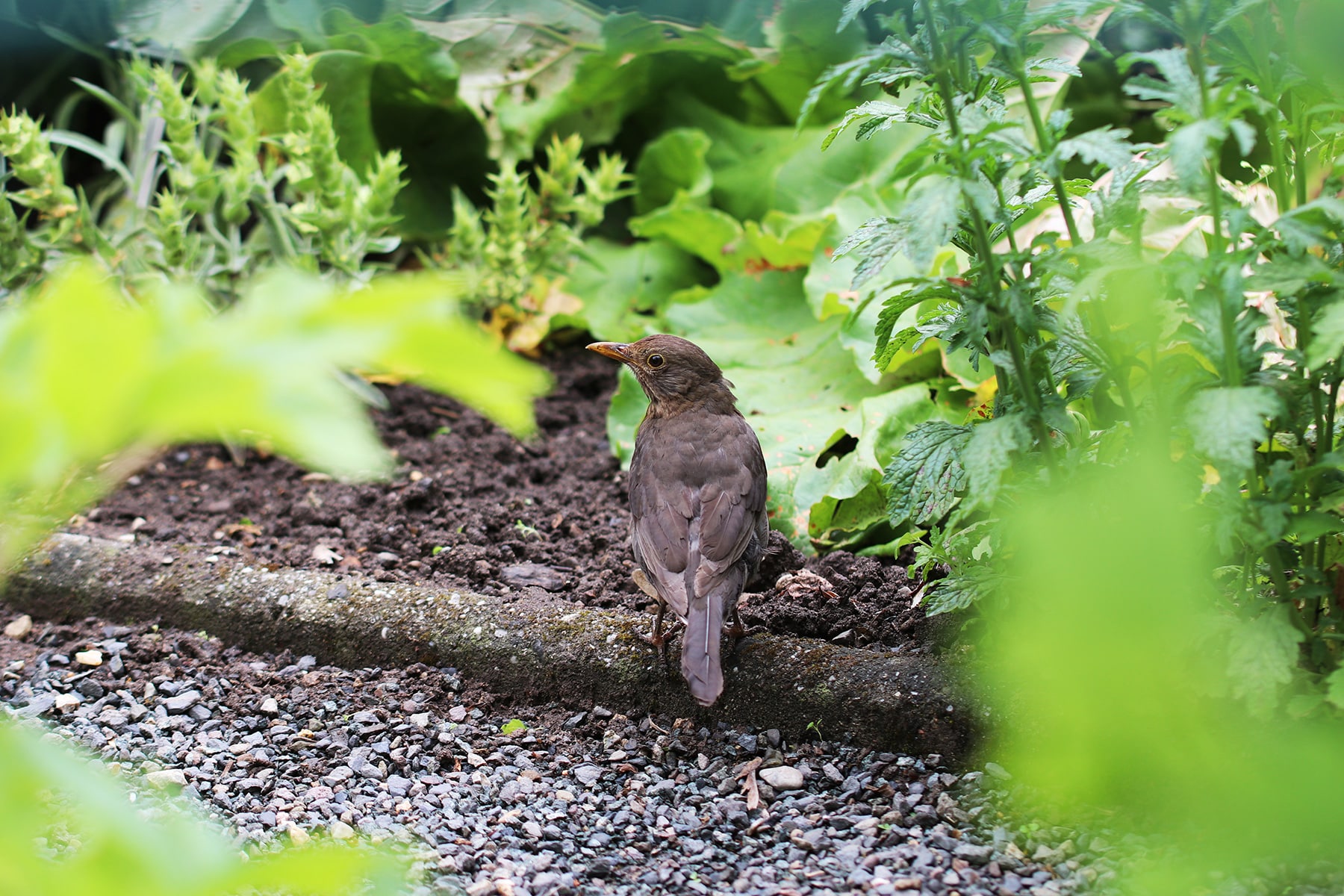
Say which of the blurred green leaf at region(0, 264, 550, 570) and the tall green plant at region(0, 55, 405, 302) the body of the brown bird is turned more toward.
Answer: the tall green plant

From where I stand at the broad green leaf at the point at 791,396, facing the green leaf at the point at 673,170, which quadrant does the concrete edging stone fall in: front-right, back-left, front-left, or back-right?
back-left

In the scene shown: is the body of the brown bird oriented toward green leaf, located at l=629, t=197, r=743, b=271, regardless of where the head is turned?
yes

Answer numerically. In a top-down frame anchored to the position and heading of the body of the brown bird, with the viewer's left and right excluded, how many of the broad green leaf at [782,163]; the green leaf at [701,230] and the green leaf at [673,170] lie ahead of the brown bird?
3

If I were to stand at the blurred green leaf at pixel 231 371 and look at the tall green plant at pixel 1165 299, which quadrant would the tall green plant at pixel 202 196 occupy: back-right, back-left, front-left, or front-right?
front-left

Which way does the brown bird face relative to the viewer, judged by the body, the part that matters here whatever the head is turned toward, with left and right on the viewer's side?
facing away from the viewer

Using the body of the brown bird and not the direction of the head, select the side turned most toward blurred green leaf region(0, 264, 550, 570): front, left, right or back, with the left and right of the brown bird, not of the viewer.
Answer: back

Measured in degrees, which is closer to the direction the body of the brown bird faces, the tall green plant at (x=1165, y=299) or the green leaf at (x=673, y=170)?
the green leaf

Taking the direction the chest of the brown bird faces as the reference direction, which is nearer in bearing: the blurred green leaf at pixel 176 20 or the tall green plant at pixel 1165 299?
the blurred green leaf

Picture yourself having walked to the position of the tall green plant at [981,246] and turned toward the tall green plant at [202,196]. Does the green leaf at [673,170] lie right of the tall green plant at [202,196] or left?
right

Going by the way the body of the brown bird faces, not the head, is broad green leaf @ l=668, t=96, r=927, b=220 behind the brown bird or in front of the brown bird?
in front

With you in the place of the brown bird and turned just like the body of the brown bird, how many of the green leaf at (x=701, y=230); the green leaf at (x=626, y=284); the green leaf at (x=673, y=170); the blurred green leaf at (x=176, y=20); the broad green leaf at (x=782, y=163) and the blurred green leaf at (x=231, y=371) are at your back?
1

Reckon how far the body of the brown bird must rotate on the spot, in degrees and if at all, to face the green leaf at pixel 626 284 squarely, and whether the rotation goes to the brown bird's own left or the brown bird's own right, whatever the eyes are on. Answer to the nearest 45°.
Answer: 0° — it already faces it
